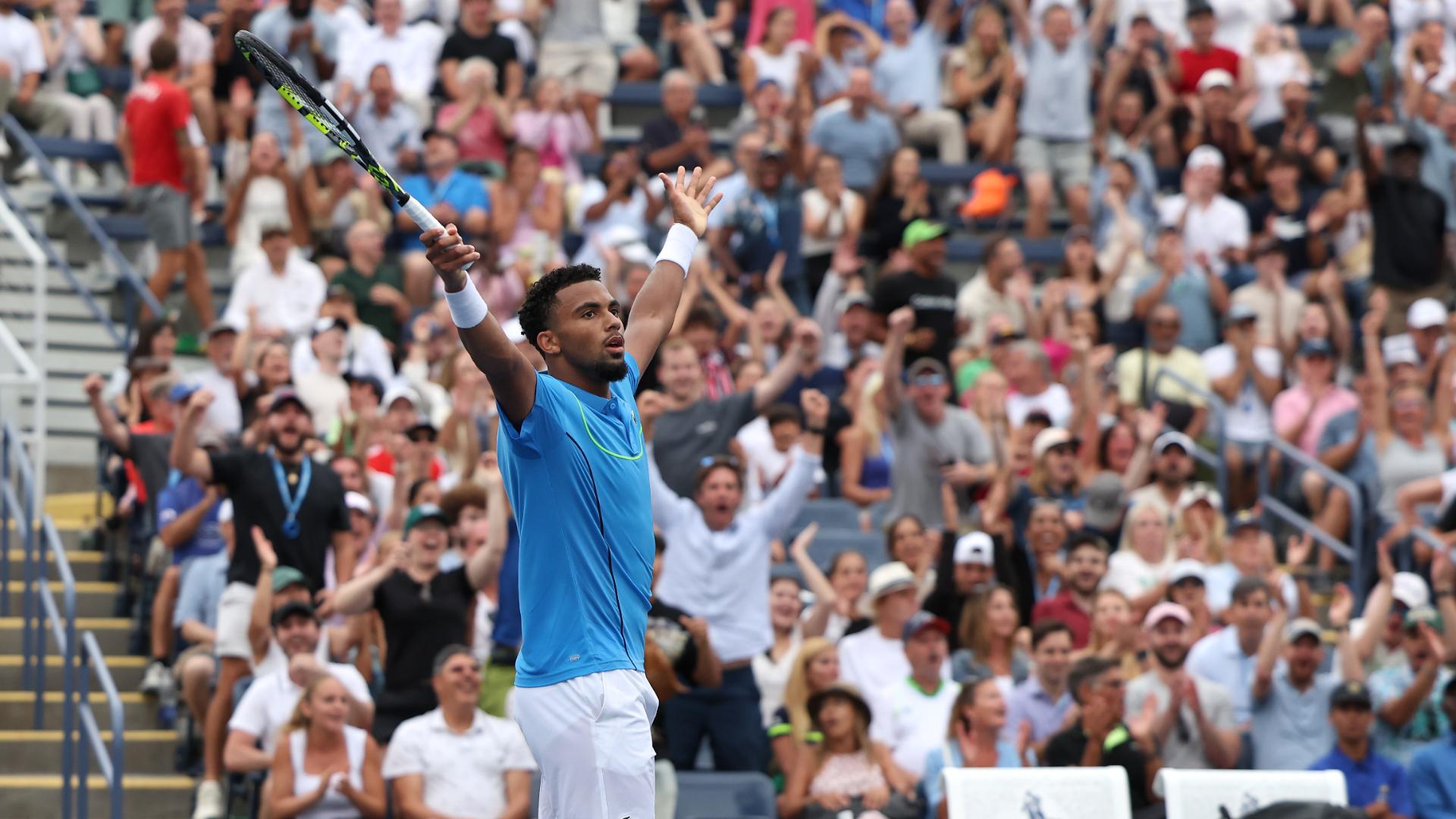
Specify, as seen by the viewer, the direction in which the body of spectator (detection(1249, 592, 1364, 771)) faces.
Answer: toward the camera

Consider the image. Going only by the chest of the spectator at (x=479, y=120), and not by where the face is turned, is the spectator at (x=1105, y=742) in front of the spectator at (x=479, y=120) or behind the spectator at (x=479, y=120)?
in front

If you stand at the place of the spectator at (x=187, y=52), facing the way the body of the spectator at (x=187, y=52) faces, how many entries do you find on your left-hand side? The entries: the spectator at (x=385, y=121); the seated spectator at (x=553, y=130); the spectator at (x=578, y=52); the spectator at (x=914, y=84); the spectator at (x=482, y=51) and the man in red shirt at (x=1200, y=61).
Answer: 6

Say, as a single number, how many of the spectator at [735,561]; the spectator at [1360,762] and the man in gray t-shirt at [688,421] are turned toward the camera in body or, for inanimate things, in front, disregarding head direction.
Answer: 3

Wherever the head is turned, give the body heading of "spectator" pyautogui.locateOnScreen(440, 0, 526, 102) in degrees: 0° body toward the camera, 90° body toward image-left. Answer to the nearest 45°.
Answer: approximately 0°

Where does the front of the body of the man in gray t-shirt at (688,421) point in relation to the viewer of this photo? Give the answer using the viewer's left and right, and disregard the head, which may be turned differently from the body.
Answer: facing the viewer

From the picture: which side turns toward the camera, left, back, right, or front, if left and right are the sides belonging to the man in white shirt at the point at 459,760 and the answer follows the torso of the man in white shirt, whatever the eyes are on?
front

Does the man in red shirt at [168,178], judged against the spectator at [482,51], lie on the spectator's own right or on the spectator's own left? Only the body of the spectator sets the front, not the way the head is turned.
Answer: on the spectator's own right

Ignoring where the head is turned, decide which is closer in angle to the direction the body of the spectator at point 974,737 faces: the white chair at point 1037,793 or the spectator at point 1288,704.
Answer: the white chair

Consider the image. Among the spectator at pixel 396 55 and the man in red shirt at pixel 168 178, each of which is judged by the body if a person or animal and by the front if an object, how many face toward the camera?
1

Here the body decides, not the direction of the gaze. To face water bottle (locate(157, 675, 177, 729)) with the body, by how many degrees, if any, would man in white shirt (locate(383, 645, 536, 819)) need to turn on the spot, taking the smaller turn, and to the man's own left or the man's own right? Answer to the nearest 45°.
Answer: approximately 135° to the man's own right
